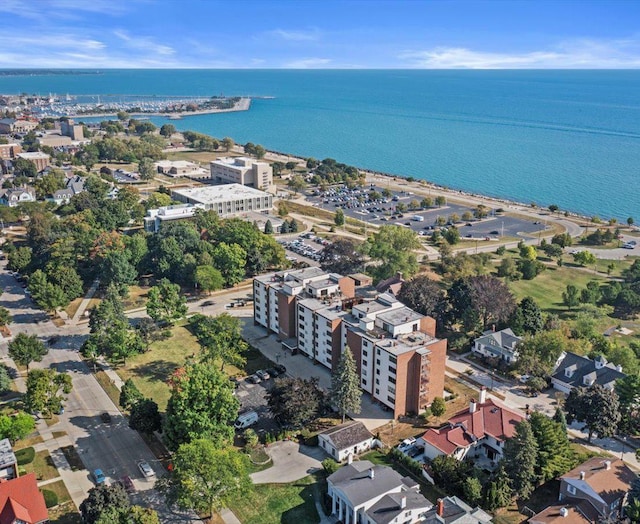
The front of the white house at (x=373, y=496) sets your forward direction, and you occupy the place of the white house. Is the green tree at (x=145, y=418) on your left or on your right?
on your right

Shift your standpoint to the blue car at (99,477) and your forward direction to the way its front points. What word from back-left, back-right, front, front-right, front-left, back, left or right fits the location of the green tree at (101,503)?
front-right

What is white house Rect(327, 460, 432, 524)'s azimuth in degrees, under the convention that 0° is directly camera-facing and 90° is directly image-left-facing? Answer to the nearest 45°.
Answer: approximately 45°

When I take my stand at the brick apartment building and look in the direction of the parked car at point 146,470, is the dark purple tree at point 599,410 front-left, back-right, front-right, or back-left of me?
back-left

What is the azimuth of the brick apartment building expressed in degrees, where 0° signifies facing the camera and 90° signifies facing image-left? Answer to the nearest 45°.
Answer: approximately 45°

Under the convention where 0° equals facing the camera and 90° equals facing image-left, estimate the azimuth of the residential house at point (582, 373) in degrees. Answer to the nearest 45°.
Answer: approximately 45°

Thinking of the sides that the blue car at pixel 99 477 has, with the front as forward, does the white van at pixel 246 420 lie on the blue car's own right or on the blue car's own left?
on the blue car's own left
